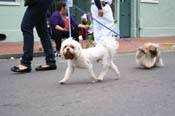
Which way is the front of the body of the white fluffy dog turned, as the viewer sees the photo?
to the viewer's left

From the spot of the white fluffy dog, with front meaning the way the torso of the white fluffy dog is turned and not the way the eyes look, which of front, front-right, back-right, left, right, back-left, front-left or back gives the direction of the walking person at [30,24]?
front-right

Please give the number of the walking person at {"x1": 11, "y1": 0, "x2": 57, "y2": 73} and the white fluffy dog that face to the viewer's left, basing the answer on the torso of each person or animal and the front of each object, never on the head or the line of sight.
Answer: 2

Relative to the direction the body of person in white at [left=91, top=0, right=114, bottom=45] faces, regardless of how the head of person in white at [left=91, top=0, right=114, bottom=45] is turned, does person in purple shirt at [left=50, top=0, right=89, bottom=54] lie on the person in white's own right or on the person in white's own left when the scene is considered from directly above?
on the person in white's own right

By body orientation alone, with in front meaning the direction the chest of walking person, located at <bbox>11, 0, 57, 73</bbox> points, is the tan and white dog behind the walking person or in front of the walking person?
behind

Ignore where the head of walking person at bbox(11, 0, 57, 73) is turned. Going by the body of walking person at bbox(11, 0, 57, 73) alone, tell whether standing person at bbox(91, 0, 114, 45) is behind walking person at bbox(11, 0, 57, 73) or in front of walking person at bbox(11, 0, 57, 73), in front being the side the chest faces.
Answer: behind

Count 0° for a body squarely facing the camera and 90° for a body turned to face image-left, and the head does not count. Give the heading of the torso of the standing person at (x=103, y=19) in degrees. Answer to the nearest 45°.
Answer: approximately 45°

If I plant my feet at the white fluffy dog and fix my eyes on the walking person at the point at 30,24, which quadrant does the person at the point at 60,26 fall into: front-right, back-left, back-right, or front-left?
front-right

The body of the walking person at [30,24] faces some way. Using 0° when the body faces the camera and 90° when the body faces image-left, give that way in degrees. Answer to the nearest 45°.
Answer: approximately 90°

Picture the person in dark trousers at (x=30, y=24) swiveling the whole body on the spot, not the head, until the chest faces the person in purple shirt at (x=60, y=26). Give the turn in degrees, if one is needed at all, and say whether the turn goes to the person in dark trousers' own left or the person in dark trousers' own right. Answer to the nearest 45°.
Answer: approximately 90° to the person in dark trousers' own right
